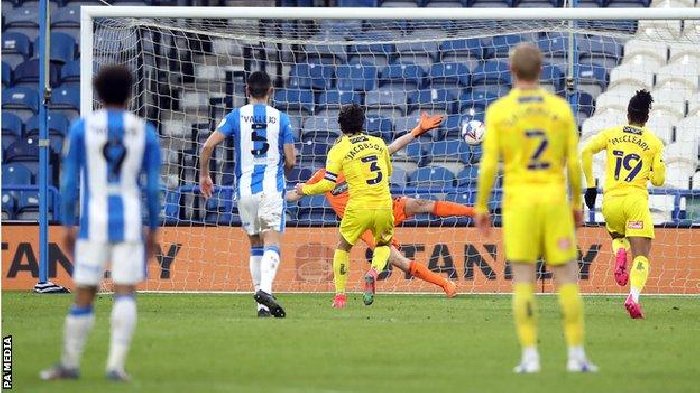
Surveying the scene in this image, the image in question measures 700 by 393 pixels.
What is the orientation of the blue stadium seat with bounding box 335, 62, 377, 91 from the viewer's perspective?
toward the camera

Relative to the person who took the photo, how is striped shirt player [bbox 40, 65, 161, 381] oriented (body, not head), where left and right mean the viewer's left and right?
facing away from the viewer

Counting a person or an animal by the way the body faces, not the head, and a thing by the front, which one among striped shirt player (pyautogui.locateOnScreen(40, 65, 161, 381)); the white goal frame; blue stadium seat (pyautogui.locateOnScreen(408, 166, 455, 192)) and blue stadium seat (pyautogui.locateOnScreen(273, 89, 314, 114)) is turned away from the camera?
the striped shirt player

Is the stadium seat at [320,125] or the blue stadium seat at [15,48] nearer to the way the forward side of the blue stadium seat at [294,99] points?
the stadium seat

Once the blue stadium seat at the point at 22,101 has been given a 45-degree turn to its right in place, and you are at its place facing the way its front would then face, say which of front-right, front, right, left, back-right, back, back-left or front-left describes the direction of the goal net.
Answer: left

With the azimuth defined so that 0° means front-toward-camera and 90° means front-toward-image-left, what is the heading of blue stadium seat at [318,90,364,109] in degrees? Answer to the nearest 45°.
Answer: approximately 0°

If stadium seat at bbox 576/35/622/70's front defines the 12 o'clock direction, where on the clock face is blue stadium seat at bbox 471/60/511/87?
The blue stadium seat is roughly at 2 o'clock from the stadium seat.

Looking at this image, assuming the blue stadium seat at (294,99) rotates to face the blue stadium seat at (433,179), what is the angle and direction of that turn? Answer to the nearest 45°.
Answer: approximately 90° to its left

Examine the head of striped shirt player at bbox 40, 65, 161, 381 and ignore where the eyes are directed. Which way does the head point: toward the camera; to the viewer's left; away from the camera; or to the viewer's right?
away from the camera

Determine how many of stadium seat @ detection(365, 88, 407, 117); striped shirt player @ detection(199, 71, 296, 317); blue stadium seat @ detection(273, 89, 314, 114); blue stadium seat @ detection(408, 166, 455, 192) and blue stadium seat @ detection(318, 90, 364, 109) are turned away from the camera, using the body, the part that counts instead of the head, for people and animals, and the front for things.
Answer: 1

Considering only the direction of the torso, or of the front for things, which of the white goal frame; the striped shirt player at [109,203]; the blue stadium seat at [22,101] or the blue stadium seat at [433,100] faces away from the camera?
the striped shirt player

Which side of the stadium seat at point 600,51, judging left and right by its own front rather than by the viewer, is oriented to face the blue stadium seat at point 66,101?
right

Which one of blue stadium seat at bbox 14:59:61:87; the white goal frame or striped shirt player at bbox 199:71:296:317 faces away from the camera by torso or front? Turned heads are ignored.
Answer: the striped shirt player

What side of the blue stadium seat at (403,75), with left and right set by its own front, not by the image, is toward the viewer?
front

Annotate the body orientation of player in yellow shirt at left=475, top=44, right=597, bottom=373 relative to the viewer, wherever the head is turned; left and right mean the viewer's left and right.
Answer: facing away from the viewer

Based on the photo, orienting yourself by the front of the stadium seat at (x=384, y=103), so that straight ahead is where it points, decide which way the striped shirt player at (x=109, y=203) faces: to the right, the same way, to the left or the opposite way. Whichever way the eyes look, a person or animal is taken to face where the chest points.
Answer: the opposite way

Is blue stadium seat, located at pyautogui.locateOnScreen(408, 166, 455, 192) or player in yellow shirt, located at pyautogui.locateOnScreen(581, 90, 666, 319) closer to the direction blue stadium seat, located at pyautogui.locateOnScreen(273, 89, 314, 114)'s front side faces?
the player in yellow shirt
